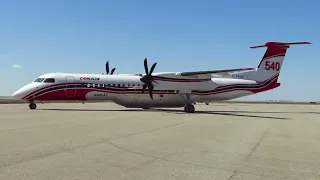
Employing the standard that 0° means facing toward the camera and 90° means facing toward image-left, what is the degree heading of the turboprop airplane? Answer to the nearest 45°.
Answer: approximately 45°
